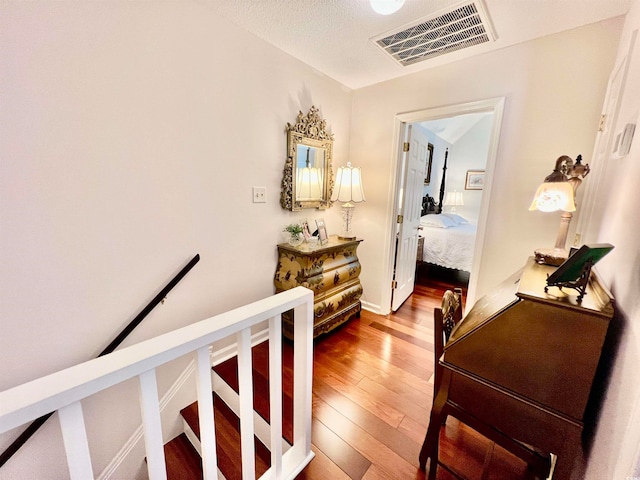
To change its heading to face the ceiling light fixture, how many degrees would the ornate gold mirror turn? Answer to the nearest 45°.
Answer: approximately 45° to its right

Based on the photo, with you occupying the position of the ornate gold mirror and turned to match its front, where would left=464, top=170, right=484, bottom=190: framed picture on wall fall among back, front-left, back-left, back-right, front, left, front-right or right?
left

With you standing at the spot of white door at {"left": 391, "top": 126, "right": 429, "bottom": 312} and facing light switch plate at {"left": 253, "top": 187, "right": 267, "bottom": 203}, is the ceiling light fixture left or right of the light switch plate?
left

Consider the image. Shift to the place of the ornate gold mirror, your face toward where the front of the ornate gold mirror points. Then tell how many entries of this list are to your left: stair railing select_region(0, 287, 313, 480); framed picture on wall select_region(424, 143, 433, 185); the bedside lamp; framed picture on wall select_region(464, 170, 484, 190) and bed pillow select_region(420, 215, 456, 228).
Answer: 4

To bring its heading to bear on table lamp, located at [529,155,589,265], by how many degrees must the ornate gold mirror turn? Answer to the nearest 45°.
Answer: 0° — it already faces it

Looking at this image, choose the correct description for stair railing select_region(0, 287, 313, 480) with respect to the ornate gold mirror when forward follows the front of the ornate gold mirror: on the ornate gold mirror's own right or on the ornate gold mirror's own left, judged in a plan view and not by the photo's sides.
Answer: on the ornate gold mirror's own right

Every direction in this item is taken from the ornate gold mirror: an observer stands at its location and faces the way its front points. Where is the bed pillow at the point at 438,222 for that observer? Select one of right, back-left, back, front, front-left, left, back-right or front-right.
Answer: left

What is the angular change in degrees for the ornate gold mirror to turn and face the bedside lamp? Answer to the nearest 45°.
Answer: approximately 90° to its left

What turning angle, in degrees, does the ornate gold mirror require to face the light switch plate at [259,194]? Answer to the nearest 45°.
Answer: approximately 90° to its right

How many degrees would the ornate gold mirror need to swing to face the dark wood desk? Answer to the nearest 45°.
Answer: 0° — it already faces it

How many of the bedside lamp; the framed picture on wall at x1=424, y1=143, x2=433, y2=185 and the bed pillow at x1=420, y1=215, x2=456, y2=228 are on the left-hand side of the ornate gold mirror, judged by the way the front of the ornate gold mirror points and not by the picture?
3

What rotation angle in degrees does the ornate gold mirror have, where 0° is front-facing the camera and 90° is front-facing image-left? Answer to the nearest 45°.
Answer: approximately 315°
